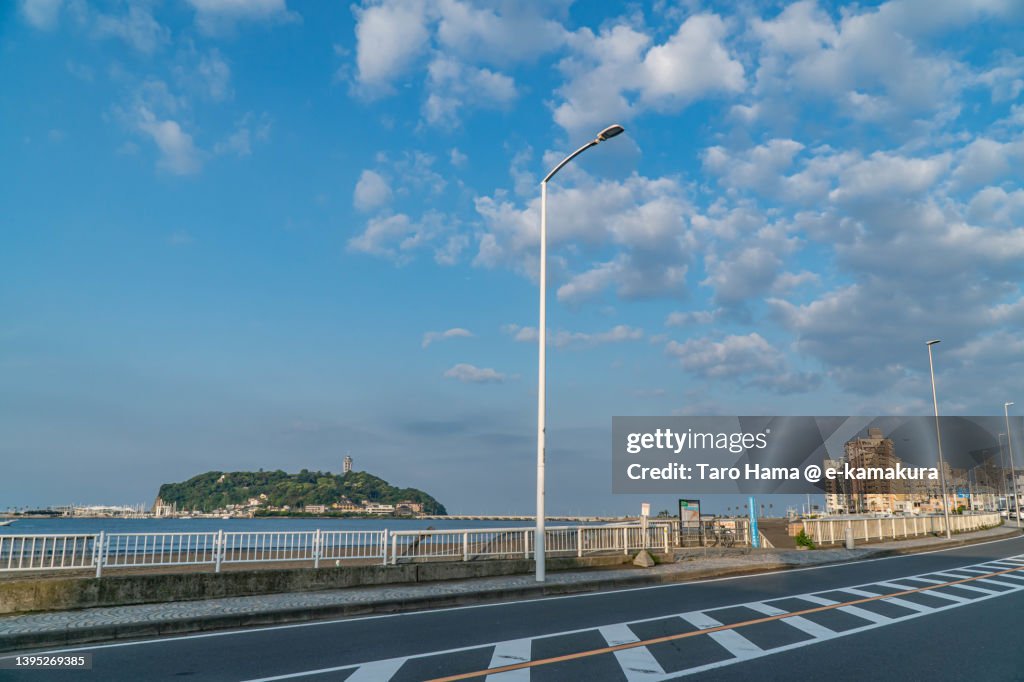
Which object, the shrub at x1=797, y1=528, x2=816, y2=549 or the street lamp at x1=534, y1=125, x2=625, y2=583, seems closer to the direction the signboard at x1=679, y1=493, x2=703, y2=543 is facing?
the street lamp

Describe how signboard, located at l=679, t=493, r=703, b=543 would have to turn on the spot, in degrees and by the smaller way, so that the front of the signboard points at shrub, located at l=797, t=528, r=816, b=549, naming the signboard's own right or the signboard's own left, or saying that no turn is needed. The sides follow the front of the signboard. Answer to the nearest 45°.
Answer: approximately 90° to the signboard's own left

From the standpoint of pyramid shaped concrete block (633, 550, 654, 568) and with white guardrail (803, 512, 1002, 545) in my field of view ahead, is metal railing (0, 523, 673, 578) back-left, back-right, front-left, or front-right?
back-left

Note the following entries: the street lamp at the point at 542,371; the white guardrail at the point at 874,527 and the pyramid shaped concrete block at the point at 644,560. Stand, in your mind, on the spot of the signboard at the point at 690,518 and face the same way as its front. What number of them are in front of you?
2

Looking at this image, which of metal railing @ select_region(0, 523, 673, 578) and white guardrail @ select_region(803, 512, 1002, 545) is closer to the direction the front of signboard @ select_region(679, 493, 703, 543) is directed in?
the metal railing

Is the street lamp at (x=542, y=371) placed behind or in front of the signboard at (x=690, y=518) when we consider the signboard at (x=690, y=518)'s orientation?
in front

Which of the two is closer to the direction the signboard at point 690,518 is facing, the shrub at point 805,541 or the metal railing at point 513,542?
the metal railing

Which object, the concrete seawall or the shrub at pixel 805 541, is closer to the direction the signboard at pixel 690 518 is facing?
the concrete seawall

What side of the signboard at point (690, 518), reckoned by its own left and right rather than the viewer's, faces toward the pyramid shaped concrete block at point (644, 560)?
front

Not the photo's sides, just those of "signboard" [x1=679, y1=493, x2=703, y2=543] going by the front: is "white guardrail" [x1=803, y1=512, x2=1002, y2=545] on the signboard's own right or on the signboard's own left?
on the signboard's own left

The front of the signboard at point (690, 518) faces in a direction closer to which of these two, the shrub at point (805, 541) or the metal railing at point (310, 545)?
the metal railing

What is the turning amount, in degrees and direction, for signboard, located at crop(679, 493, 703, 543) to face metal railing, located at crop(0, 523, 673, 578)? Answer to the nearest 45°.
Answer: approximately 45° to its right

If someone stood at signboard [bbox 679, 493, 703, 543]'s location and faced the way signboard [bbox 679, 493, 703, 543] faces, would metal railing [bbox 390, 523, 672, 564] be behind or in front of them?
in front
